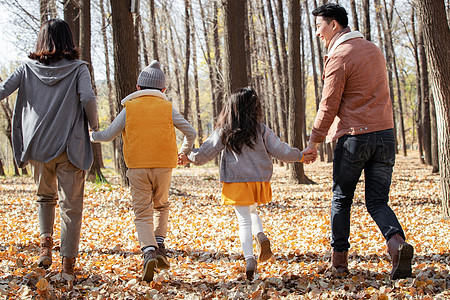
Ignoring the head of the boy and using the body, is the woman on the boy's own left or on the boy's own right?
on the boy's own left

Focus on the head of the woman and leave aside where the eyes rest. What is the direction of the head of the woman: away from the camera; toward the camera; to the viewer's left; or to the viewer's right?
away from the camera

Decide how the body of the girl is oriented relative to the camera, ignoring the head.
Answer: away from the camera

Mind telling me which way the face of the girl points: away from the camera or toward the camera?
away from the camera

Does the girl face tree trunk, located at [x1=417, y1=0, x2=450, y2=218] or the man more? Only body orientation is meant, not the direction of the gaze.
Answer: the tree trunk

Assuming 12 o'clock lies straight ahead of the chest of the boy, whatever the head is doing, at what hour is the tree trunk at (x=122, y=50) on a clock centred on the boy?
The tree trunk is roughly at 12 o'clock from the boy.

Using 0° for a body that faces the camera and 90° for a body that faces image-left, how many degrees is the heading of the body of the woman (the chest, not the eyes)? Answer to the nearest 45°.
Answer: approximately 180°

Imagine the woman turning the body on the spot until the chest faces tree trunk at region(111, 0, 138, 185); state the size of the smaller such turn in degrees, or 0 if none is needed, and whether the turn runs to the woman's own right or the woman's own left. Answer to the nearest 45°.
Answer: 0° — they already face it

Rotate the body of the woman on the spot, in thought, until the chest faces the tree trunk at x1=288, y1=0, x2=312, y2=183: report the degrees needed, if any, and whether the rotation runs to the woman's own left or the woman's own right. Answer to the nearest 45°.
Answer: approximately 45° to the woman's own right

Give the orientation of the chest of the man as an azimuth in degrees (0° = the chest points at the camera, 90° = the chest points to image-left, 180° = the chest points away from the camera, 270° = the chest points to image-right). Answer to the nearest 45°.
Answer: approximately 135°

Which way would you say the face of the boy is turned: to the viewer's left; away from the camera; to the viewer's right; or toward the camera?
away from the camera

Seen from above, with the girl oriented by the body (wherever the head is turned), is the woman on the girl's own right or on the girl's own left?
on the girl's own left

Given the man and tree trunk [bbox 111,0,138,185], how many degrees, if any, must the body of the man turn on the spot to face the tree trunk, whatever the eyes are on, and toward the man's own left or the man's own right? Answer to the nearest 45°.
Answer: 0° — they already face it

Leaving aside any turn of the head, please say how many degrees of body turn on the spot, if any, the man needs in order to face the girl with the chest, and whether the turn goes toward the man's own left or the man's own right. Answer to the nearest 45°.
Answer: approximately 45° to the man's own left

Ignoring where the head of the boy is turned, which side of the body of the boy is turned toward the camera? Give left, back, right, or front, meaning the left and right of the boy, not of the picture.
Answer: back
